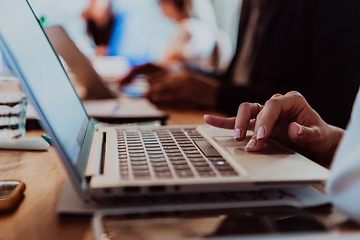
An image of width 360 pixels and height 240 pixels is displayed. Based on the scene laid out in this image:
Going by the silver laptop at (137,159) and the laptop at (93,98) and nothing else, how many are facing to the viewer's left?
0

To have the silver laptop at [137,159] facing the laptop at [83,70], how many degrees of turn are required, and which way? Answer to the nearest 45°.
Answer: approximately 90° to its left

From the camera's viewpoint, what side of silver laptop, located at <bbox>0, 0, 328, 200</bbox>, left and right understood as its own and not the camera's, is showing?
right

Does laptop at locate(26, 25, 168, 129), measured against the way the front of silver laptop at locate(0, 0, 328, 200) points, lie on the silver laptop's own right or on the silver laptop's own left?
on the silver laptop's own left

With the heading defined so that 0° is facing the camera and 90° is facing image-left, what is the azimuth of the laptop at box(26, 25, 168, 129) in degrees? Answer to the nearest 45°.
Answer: approximately 270°
